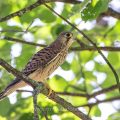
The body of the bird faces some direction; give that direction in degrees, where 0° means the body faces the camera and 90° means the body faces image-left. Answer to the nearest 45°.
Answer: approximately 270°

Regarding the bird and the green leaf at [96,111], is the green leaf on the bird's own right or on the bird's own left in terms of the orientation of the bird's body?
on the bird's own left
